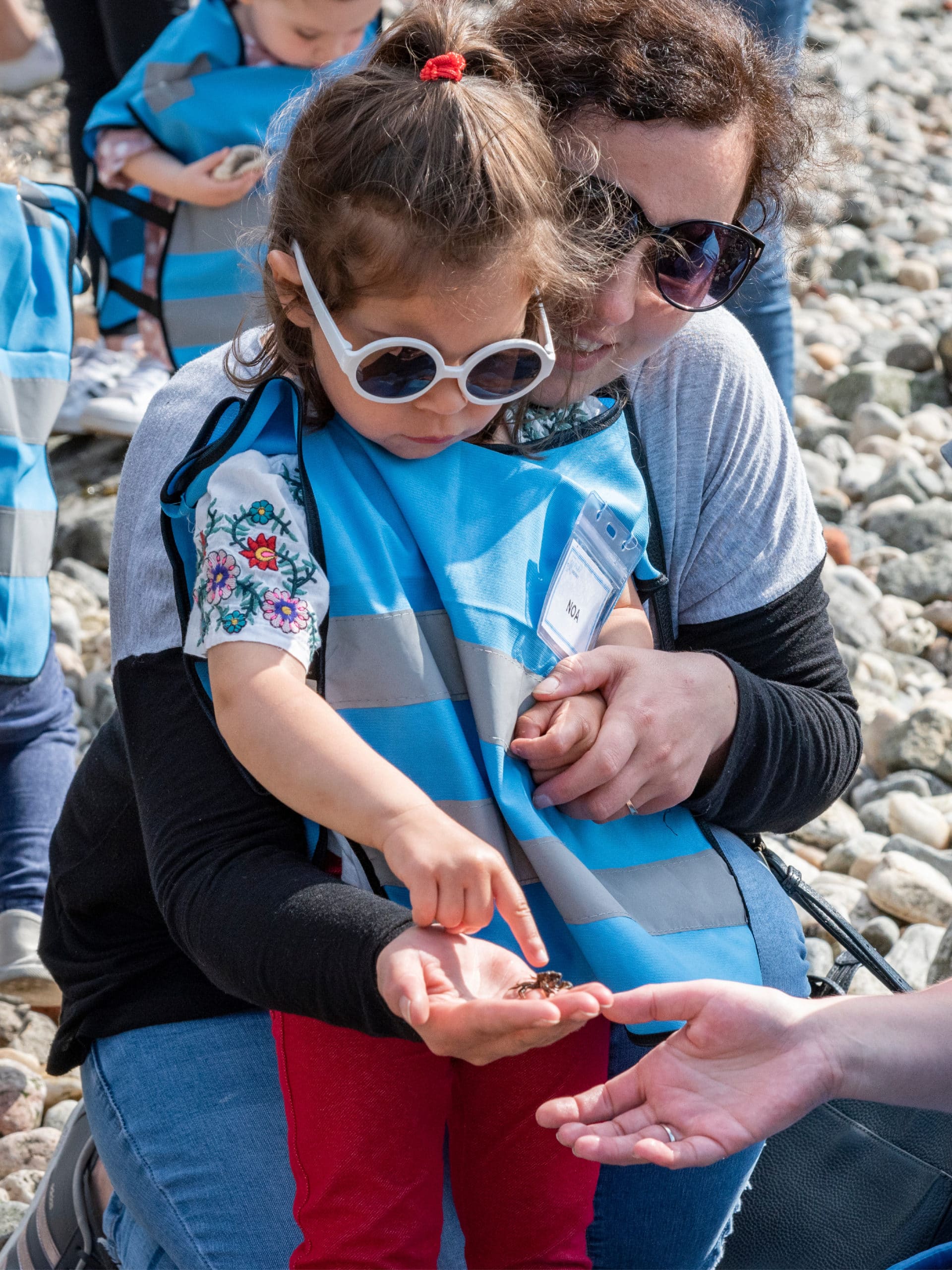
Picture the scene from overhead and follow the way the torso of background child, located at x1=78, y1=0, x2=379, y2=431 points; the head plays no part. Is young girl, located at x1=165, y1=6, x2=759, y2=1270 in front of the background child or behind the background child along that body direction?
in front

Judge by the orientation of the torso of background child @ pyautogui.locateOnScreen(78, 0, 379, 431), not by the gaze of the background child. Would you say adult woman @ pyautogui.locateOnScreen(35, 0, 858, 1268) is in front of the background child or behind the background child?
in front

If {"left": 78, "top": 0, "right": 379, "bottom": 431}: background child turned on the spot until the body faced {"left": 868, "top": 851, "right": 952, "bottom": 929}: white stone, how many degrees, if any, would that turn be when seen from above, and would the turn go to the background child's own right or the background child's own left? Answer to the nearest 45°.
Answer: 0° — they already face it

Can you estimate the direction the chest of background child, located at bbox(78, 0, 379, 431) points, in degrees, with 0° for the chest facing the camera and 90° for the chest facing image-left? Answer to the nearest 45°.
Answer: approximately 315°

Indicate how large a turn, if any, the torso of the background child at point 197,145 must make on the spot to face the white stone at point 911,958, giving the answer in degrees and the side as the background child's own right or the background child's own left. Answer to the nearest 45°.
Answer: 0° — they already face it

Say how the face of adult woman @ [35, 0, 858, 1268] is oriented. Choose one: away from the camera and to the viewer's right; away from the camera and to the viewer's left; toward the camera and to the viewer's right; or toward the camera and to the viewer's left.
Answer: toward the camera and to the viewer's left

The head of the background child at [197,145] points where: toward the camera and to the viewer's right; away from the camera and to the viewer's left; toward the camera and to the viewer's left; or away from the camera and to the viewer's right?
toward the camera and to the viewer's right

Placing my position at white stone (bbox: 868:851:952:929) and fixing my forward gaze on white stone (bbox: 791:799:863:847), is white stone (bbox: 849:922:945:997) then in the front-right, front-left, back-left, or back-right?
back-left
